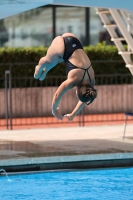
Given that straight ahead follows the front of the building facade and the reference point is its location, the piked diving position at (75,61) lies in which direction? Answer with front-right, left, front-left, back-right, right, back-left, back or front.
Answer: front

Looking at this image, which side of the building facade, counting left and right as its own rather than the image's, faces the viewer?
front
